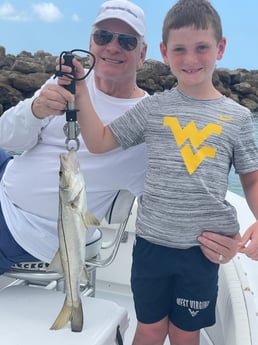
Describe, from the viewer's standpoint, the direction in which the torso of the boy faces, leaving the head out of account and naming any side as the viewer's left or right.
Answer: facing the viewer

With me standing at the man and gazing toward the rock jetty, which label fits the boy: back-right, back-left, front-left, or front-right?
back-right

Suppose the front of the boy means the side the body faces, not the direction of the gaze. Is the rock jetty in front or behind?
behind
